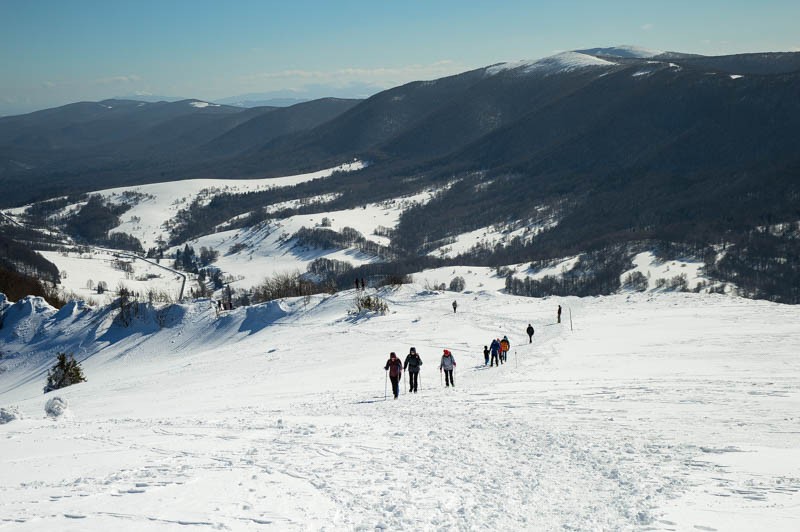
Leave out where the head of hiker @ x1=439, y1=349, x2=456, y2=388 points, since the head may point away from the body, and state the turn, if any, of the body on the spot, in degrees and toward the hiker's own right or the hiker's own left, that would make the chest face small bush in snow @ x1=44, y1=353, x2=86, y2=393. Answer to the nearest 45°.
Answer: approximately 135° to the hiker's own right

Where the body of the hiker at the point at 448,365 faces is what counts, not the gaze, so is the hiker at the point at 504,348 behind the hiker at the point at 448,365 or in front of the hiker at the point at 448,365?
behind

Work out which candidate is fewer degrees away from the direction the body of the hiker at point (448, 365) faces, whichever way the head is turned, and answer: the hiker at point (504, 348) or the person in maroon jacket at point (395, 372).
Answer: the person in maroon jacket

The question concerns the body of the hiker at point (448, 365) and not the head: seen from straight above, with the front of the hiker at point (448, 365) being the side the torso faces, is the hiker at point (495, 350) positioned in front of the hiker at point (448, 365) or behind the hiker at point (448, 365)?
behind

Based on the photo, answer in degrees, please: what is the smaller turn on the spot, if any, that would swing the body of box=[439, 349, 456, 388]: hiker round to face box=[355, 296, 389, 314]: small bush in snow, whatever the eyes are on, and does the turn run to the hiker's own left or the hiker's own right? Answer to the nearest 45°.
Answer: approximately 180°

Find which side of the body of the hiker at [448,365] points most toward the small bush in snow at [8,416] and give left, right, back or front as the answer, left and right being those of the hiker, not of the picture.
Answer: right

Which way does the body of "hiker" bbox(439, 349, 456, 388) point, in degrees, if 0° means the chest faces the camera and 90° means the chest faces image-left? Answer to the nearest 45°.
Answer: approximately 0°

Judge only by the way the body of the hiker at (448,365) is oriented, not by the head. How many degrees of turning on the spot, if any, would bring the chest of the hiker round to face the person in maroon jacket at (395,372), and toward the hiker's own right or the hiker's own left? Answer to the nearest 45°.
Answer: approximately 45° to the hiker's own right

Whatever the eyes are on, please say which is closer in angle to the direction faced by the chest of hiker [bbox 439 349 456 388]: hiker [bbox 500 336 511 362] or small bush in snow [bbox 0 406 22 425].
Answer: the small bush in snow
